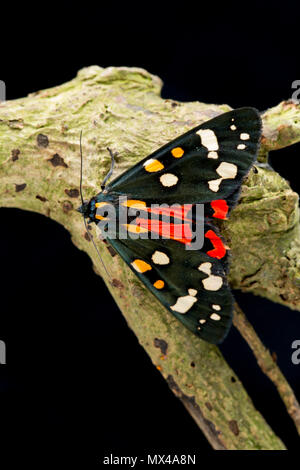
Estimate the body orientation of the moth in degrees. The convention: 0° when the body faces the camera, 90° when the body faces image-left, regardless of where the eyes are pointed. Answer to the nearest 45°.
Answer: approximately 90°
